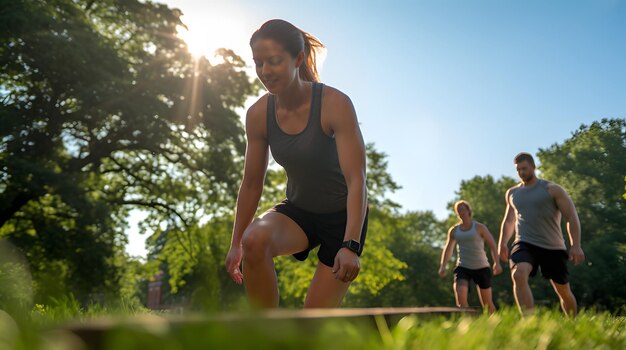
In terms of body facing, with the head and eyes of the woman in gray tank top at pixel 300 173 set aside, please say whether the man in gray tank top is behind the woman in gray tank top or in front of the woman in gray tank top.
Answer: behind

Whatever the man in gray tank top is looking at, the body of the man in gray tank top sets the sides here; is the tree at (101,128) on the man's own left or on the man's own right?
on the man's own right

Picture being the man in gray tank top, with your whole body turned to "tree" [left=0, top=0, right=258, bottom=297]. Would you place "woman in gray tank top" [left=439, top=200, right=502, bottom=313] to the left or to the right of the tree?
right

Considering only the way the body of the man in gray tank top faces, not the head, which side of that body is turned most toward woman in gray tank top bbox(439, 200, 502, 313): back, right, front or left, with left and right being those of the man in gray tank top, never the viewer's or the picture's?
right

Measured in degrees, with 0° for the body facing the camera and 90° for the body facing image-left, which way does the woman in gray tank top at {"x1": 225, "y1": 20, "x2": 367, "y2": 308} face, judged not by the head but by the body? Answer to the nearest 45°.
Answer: approximately 45°

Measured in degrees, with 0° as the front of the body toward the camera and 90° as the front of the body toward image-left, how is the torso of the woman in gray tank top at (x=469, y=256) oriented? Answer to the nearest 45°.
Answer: approximately 0°

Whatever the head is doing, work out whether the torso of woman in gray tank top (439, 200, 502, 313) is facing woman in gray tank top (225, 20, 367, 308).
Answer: yes

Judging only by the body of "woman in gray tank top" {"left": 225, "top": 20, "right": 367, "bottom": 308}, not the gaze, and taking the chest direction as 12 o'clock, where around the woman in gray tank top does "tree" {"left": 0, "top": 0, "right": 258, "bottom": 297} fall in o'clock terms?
The tree is roughly at 4 o'clock from the woman in gray tank top.

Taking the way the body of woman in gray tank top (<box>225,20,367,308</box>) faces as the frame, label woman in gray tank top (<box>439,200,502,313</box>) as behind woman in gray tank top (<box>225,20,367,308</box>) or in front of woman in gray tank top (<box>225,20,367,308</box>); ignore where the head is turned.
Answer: behind
